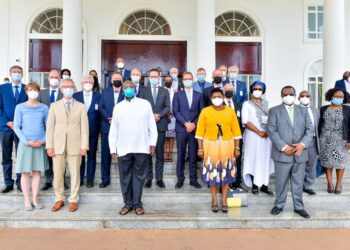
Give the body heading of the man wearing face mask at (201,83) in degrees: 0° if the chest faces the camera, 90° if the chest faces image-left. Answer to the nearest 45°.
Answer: approximately 0°

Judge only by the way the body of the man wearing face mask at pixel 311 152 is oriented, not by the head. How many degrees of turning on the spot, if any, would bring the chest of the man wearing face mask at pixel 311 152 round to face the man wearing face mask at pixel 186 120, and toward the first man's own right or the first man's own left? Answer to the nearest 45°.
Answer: approximately 90° to the first man's own right

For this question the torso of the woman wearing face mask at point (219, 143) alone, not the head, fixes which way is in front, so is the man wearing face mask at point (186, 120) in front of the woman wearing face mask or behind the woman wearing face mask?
behind

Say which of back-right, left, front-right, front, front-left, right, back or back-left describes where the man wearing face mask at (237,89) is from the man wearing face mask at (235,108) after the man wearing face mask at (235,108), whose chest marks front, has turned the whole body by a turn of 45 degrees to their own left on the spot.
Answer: back-left

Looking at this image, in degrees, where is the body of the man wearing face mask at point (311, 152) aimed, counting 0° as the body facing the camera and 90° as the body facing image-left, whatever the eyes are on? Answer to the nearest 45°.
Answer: approximately 0°
